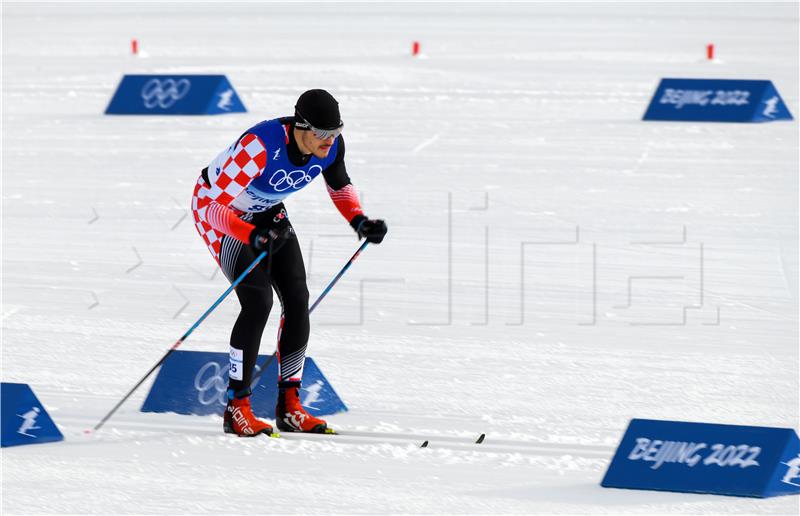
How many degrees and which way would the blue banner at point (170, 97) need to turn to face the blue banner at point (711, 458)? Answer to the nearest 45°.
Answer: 0° — it already faces it

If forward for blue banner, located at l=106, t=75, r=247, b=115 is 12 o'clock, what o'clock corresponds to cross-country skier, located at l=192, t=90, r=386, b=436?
The cross-country skier is roughly at 12 o'clock from the blue banner.

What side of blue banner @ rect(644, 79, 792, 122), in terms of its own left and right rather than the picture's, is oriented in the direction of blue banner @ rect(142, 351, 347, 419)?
front

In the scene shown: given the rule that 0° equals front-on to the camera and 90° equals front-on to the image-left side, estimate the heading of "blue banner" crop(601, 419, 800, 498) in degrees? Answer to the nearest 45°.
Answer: approximately 0°

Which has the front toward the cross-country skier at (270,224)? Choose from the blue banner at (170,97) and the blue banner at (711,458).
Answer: the blue banner at (170,97)

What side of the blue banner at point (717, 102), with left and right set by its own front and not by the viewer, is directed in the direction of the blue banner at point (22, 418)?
front
